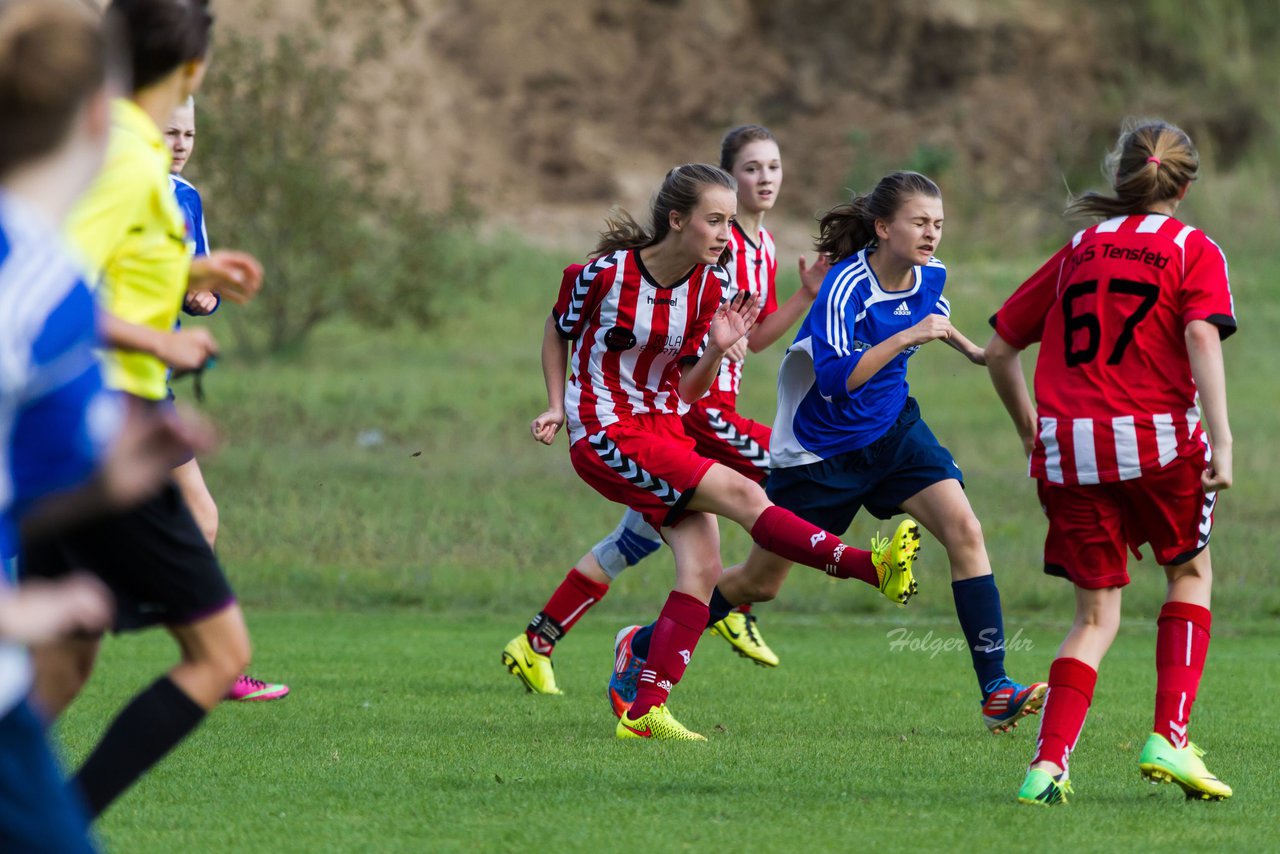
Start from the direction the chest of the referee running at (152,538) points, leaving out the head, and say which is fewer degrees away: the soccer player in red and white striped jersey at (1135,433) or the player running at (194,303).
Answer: the soccer player in red and white striped jersey

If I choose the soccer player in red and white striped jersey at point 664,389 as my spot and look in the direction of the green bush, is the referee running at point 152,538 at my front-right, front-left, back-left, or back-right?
back-left

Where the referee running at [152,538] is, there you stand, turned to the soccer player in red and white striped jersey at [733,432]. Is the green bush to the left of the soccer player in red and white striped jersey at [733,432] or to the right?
left

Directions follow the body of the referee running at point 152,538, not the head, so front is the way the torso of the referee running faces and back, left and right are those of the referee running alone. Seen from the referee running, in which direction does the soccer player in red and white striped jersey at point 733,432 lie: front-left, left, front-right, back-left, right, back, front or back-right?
front-left

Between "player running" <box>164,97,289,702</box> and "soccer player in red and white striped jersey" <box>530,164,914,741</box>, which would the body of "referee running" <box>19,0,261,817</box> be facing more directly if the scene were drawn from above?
the soccer player in red and white striped jersey

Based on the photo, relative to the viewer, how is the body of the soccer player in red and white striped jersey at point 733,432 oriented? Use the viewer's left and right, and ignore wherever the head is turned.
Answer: facing the viewer and to the right of the viewer

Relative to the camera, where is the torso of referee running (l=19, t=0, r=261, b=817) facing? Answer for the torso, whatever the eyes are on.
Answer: to the viewer's right

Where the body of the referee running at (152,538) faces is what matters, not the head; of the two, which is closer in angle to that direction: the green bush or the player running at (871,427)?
the player running

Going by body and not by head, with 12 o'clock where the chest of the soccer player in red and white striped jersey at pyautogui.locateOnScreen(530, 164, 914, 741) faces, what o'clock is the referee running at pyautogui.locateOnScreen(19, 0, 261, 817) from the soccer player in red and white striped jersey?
The referee running is roughly at 2 o'clock from the soccer player in red and white striped jersey.

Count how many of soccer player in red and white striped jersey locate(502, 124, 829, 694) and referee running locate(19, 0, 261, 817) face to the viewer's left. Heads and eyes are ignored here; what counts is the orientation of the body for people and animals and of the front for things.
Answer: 0

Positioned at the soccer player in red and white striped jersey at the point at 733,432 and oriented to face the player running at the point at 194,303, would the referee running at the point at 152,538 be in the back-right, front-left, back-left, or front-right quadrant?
front-left

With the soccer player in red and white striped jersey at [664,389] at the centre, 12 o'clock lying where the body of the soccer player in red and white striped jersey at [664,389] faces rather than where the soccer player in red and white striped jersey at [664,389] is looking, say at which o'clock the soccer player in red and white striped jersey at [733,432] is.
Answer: the soccer player in red and white striped jersey at [733,432] is roughly at 8 o'clock from the soccer player in red and white striped jersey at [664,389].

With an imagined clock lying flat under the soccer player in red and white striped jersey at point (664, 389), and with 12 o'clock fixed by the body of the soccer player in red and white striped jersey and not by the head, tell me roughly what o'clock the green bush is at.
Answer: The green bush is roughly at 7 o'clock from the soccer player in red and white striped jersey.

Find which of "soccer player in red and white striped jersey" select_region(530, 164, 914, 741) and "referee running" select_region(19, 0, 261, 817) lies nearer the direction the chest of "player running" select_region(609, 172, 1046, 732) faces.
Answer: the referee running

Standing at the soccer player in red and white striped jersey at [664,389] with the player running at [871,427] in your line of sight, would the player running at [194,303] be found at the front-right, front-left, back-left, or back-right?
back-left
